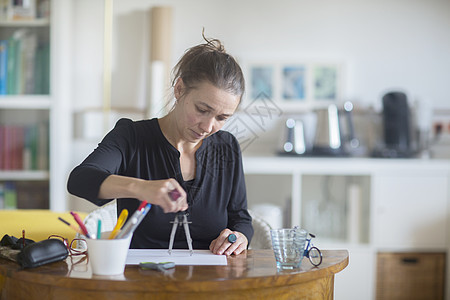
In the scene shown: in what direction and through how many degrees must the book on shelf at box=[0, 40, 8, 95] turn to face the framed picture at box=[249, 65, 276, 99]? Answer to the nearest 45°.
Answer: approximately 90° to its left

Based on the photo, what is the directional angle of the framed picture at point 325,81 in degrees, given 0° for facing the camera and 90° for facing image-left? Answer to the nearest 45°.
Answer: approximately 0°

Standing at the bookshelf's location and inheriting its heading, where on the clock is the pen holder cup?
The pen holder cup is roughly at 12 o'clock from the bookshelf.

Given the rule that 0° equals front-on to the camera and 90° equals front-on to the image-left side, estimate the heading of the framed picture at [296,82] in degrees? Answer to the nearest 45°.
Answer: approximately 0°
